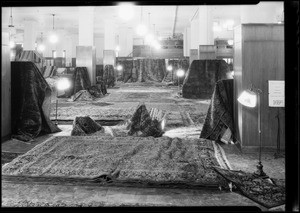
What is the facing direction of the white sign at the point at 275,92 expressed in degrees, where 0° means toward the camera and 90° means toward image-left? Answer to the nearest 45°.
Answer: approximately 0°

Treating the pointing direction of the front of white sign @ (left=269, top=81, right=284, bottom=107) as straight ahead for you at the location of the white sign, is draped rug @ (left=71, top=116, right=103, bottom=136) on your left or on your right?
on your right

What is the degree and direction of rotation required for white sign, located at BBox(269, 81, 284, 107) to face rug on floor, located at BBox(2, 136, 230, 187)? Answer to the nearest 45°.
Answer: approximately 45° to its right

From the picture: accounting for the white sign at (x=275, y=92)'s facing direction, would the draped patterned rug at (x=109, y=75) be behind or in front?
behind

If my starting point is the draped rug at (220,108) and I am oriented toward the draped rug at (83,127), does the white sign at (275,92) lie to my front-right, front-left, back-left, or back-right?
back-left

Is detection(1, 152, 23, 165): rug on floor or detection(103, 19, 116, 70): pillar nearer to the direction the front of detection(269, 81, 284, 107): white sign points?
the rug on floor

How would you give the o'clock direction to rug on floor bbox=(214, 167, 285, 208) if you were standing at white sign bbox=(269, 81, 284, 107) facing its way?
The rug on floor is roughly at 12 o'clock from the white sign.

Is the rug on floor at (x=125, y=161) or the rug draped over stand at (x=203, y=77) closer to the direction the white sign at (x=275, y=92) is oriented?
the rug on floor

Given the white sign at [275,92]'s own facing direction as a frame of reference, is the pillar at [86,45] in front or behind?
behind
